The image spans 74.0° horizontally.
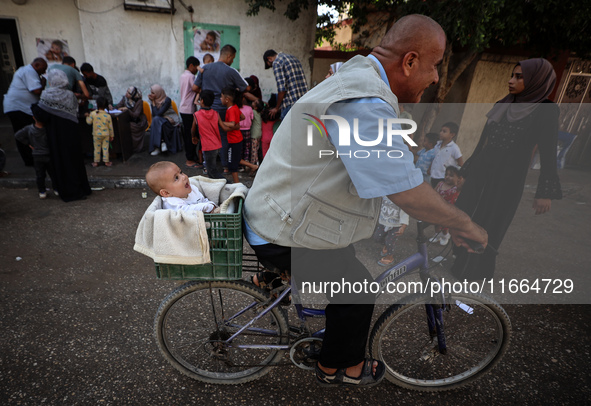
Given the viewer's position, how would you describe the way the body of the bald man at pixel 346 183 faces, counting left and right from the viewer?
facing to the right of the viewer

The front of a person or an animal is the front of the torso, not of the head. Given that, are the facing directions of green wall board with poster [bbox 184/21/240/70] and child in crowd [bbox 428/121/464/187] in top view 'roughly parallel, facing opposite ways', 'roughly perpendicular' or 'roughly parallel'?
roughly perpendicular

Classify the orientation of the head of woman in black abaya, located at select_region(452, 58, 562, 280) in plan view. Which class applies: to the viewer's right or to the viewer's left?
to the viewer's left

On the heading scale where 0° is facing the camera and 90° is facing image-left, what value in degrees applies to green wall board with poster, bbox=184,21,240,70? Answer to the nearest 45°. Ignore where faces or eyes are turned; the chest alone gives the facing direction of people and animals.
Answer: approximately 0°

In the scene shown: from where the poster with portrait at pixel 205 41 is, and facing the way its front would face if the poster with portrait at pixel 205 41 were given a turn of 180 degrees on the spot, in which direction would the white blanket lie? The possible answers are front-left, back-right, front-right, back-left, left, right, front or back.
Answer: back

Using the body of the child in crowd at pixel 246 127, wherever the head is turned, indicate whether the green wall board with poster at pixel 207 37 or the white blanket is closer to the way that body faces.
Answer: the green wall board with poster

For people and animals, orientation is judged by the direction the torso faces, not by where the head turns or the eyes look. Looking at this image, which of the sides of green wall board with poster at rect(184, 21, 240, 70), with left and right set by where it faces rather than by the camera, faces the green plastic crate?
front

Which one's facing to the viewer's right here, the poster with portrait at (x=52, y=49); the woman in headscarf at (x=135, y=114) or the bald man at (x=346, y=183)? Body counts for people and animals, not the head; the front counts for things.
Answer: the bald man

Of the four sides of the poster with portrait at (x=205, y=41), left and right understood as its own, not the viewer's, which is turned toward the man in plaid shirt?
front

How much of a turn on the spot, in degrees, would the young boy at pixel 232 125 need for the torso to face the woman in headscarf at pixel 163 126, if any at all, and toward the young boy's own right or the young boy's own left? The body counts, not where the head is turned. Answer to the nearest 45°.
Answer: approximately 45° to the young boy's own right

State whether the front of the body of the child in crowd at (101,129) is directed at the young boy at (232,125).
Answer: no

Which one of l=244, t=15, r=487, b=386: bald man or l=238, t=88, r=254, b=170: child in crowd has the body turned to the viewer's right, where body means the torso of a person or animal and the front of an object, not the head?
the bald man

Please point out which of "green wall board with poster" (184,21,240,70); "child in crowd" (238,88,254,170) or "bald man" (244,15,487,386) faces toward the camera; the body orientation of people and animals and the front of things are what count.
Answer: the green wall board with poster

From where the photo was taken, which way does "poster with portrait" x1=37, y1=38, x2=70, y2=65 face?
toward the camera
